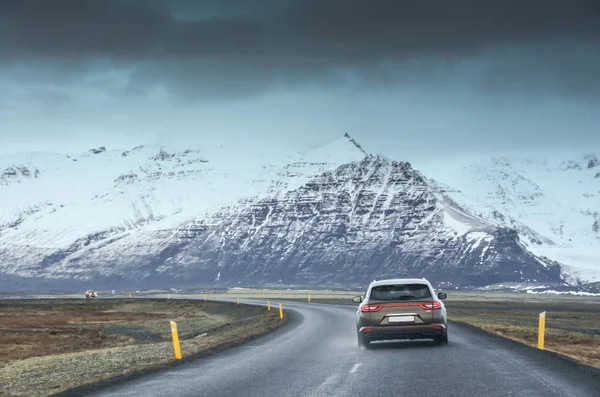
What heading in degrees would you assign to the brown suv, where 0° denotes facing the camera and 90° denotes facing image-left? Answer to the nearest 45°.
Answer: approximately 180°
